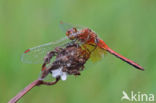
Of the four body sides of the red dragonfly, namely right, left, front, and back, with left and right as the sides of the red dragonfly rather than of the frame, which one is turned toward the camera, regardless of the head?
left
